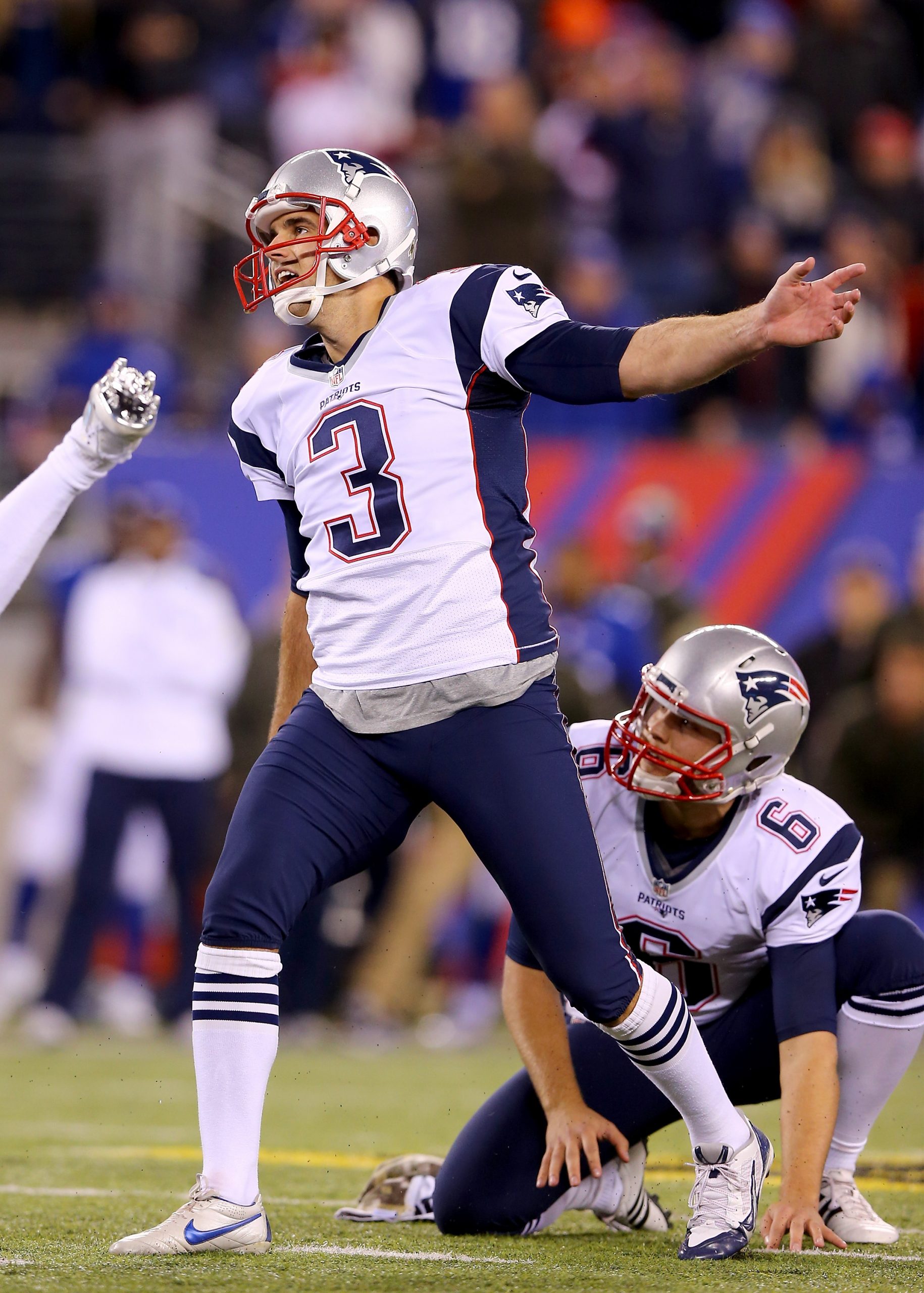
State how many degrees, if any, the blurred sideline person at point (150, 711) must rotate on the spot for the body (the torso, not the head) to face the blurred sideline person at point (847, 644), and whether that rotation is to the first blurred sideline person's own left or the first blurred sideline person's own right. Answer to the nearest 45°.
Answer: approximately 90° to the first blurred sideline person's own left

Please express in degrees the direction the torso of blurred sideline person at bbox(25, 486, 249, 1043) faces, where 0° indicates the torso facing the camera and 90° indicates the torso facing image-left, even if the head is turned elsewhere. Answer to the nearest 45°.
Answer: approximately 0°

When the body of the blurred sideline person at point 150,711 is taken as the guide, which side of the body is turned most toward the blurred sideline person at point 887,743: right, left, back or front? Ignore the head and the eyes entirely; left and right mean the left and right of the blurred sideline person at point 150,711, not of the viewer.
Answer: left
